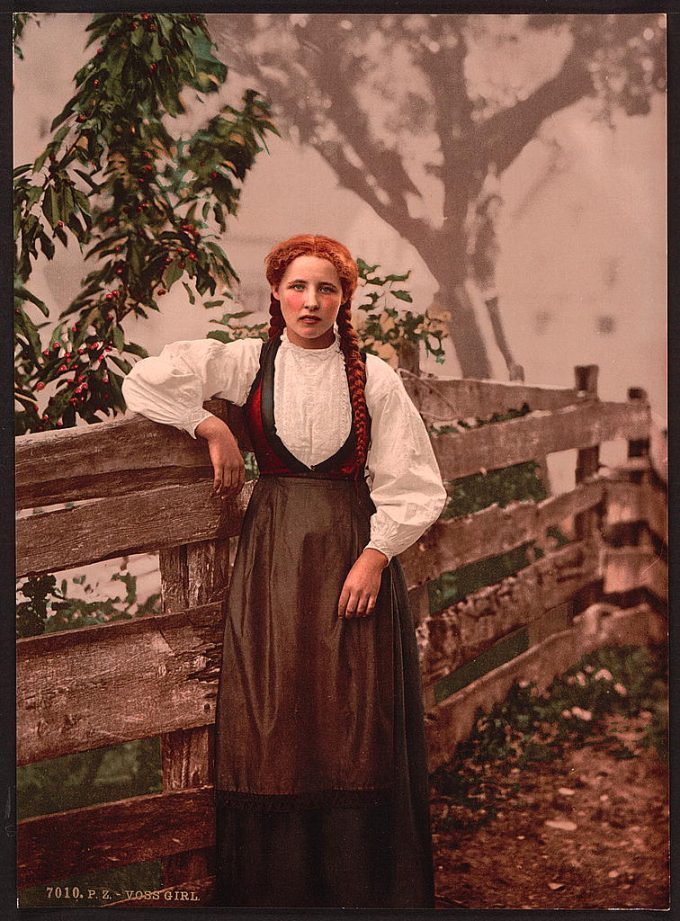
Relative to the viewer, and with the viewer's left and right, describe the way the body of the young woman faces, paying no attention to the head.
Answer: facing the viewer

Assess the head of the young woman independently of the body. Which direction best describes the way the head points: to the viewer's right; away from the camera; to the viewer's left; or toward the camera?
toward the camera
